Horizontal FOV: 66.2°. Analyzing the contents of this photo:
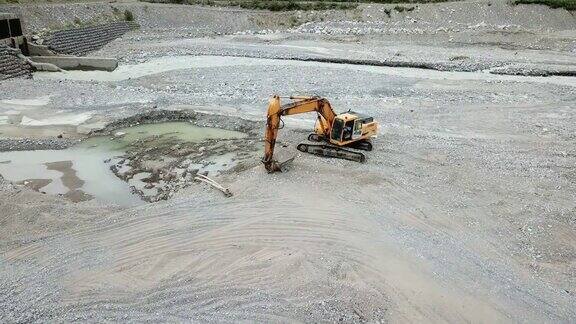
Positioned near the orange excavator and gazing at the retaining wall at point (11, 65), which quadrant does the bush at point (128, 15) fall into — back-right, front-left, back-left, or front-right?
front-right

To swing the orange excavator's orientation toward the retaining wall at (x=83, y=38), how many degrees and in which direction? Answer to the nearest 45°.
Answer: approximately 90° to its right

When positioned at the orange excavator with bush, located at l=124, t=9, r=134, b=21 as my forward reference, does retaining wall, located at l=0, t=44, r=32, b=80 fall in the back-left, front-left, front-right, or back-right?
front-left

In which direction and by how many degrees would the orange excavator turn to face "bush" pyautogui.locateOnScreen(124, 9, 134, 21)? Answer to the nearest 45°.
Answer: approximately 90° to its right

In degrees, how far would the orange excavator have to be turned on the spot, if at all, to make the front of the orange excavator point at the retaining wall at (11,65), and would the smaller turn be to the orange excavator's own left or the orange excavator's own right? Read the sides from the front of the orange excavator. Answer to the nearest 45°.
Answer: approximately 90° to the orange excavator's own right

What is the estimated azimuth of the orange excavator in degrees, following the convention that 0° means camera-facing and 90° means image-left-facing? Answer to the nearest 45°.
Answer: approximately 45°

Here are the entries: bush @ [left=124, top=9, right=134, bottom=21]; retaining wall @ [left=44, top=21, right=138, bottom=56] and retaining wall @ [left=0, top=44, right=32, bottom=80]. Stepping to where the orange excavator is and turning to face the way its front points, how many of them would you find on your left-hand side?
0

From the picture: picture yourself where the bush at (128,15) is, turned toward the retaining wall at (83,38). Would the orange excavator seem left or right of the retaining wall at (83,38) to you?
left
